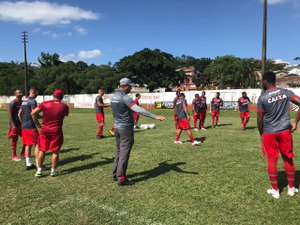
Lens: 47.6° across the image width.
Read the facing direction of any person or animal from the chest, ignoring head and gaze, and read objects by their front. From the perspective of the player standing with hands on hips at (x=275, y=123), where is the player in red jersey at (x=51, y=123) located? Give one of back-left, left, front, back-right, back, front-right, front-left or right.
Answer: left

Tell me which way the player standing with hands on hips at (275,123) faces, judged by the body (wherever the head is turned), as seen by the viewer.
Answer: away from the camera

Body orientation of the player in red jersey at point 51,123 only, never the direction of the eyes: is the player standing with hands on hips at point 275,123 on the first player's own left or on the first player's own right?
on the first player's own right

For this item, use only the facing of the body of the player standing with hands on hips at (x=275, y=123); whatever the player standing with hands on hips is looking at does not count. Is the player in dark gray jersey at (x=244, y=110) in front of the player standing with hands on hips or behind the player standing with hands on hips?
in front
